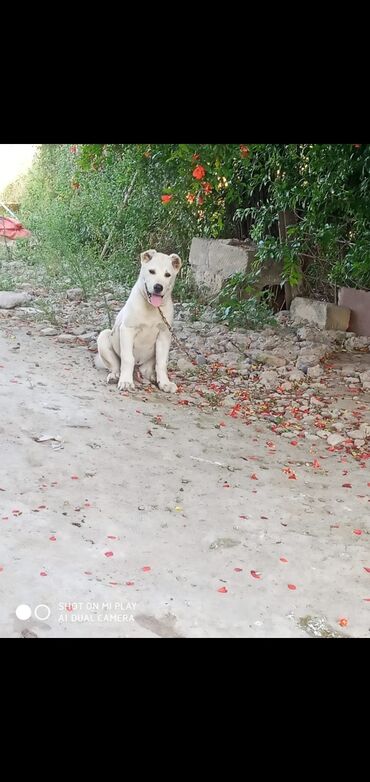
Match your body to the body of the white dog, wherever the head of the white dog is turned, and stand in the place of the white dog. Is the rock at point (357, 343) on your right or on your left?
on your left

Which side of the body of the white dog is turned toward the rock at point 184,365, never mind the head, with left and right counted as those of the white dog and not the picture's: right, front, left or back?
left

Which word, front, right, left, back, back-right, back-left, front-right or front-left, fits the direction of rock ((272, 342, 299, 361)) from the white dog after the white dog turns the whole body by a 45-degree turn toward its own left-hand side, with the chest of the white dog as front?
front-left

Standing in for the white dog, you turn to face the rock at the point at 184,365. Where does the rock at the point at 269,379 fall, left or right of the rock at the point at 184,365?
right

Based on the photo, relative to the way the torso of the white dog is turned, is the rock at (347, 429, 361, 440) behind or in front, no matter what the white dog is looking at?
in front

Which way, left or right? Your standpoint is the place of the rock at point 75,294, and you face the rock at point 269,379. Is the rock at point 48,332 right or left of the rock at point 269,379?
right

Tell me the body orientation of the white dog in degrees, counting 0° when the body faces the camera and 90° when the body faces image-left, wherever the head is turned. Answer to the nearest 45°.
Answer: approximately 315°

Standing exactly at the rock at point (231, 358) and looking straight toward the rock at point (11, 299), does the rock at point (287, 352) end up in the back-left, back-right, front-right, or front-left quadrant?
back-right

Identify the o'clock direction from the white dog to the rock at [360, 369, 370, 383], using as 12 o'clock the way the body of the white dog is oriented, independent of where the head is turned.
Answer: The rock is roughly at 10 o'clock from the white dog.

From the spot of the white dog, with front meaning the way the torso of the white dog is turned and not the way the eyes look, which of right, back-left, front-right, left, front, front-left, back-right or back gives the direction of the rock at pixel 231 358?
left

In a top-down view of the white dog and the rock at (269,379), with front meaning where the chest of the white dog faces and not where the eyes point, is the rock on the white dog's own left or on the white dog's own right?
on the white dog's own left

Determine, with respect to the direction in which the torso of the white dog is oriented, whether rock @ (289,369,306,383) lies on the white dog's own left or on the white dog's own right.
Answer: on the white dog's own left

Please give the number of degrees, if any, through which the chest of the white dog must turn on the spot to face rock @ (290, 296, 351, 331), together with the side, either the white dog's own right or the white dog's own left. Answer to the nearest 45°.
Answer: approximately 90° to the white dog's own left

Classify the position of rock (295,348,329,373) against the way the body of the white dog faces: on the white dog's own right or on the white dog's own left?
on the white dog's own left

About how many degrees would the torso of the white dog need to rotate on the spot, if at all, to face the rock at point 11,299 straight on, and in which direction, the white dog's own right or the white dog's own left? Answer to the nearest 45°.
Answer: approximately 180°
